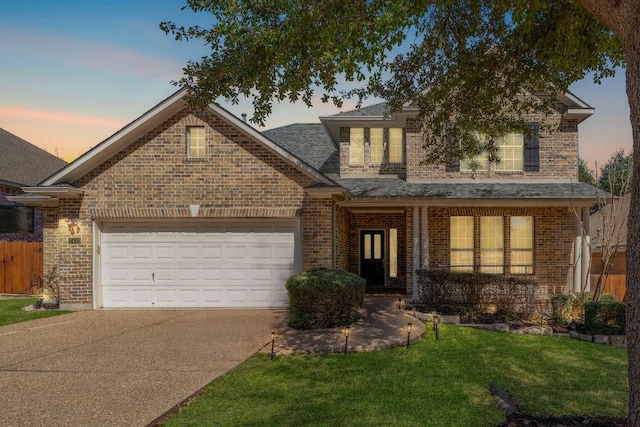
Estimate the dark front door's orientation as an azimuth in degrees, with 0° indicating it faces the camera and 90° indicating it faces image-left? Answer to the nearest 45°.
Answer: approximately 0°

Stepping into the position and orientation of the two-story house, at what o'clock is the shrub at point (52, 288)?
The shrub is roughly at 3 o'clock from the two-story house.

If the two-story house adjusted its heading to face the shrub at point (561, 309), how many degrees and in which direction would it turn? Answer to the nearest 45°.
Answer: approximately 90° to its left

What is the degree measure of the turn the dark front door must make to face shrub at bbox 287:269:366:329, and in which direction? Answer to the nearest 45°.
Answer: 0° — it already faces it

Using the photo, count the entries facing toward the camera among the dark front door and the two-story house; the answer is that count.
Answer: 2

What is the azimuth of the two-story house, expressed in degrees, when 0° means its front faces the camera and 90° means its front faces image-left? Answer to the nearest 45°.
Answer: approximately 0°
